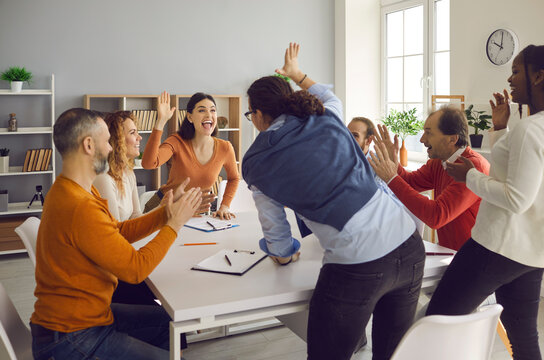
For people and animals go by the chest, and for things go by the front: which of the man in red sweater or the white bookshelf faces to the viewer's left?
the man in red sweater

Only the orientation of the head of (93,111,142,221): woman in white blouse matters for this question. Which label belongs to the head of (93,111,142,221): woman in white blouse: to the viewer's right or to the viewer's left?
to the viewer's right

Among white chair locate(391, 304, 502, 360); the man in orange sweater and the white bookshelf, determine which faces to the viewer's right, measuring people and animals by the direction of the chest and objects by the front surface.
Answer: the man in orange sweater

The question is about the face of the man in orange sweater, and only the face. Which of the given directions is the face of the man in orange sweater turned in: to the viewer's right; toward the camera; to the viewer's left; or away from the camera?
to the viewer's right

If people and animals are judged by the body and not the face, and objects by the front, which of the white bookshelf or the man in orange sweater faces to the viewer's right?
the man in orange sweater

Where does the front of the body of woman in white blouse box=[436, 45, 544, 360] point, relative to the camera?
to the viewer's left

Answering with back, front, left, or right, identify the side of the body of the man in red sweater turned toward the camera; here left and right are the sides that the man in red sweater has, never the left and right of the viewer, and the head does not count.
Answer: left

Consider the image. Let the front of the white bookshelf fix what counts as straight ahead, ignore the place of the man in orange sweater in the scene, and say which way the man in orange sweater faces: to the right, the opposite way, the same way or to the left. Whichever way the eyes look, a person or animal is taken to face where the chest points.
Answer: to the left

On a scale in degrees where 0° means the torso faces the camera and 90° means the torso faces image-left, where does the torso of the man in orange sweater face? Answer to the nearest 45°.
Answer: approximately 270°
